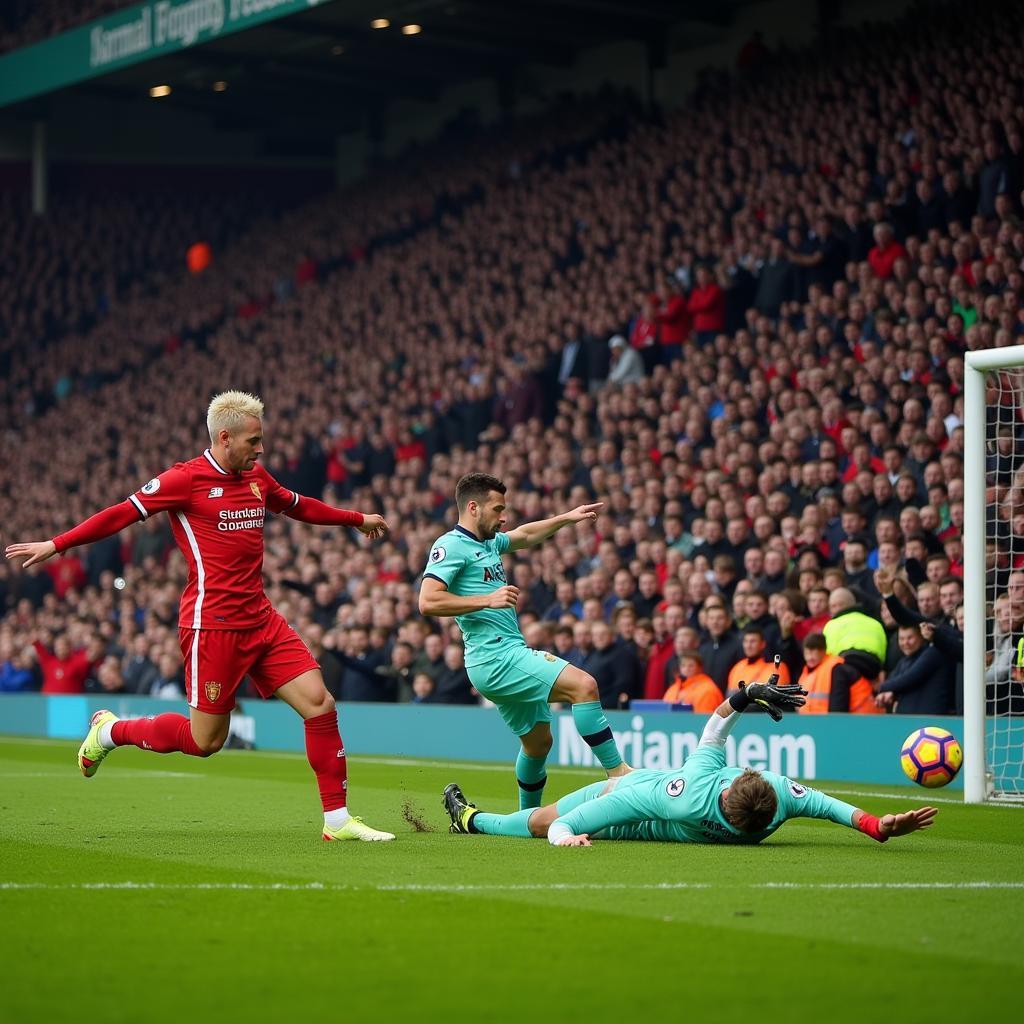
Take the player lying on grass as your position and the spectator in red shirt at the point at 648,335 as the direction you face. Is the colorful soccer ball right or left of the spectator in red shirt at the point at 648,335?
right

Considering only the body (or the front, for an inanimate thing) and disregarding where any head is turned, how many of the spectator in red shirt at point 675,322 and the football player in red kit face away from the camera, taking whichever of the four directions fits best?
0

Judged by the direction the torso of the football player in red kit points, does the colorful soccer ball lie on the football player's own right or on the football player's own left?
on the football player's own left

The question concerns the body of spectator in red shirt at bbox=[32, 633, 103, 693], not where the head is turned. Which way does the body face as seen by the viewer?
toward the camera

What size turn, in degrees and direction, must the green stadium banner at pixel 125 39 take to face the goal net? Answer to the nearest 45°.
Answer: approximately 45° to its left

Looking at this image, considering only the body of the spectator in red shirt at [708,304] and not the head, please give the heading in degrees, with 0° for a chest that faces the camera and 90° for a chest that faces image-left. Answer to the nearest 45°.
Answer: approximately 45°

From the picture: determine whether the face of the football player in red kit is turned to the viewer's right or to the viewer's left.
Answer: to the viewer's right

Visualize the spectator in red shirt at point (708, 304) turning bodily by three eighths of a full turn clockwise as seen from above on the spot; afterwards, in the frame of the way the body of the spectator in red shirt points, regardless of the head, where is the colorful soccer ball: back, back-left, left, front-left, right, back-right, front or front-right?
back

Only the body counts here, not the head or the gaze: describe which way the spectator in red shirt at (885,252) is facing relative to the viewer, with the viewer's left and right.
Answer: facing the viewer and to the left of the viewer

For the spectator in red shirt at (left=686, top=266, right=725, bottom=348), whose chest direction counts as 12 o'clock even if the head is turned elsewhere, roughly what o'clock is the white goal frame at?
The white goal frame is roughly at 10 o'clock from the spectator in red shirt.

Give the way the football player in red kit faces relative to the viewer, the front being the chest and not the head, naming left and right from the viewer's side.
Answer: facing the viewer and to the right of the viewer

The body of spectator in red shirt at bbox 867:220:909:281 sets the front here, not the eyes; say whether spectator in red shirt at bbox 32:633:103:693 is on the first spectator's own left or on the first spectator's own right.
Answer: on the first spectator's own right
